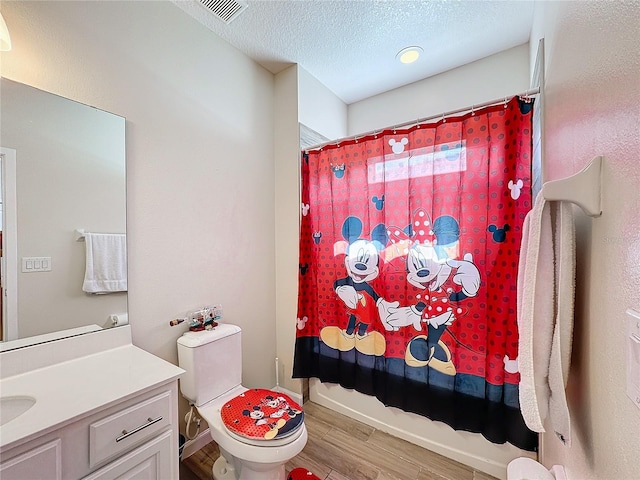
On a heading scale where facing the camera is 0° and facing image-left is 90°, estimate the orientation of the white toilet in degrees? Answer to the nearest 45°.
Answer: approximately 315°

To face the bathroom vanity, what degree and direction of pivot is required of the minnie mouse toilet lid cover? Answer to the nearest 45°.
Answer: approximately 135° to its right

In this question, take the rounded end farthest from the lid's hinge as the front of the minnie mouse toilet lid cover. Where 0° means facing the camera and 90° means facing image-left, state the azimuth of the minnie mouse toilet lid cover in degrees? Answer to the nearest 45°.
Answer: approximately 315°
